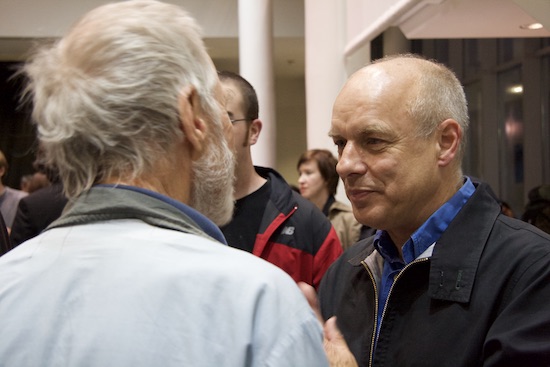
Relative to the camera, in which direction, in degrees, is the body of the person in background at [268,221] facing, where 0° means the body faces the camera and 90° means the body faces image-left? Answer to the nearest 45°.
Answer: approximately 45°

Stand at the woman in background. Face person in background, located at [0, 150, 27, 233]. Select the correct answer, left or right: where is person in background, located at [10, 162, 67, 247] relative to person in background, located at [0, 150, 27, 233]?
left

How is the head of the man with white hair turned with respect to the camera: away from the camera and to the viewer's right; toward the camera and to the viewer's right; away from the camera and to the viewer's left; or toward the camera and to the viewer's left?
away from the camera and to the viewer's right

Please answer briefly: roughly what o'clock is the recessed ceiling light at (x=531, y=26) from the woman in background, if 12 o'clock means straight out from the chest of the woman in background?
The recessed ceiling light is roughly at 7 o'clock from the woman in background.

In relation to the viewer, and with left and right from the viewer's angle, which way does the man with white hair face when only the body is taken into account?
facing away from the viewer and to the right of the viewer

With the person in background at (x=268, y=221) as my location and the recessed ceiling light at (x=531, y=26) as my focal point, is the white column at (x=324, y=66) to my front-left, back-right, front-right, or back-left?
front-left

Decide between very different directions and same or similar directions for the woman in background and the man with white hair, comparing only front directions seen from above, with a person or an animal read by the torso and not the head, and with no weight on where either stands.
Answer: very different directions

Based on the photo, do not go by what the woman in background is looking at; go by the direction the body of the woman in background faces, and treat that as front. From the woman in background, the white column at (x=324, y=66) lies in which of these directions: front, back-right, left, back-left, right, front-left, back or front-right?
back-right

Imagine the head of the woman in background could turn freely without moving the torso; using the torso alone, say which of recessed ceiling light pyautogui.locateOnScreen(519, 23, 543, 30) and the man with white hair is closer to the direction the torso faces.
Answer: the man with white hair

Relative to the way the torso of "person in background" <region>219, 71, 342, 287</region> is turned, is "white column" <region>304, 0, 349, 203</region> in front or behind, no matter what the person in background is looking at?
behind

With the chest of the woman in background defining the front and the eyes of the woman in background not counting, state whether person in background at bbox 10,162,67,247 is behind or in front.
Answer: in front

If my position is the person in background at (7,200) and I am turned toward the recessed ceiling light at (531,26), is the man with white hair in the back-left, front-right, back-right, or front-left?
front-right
